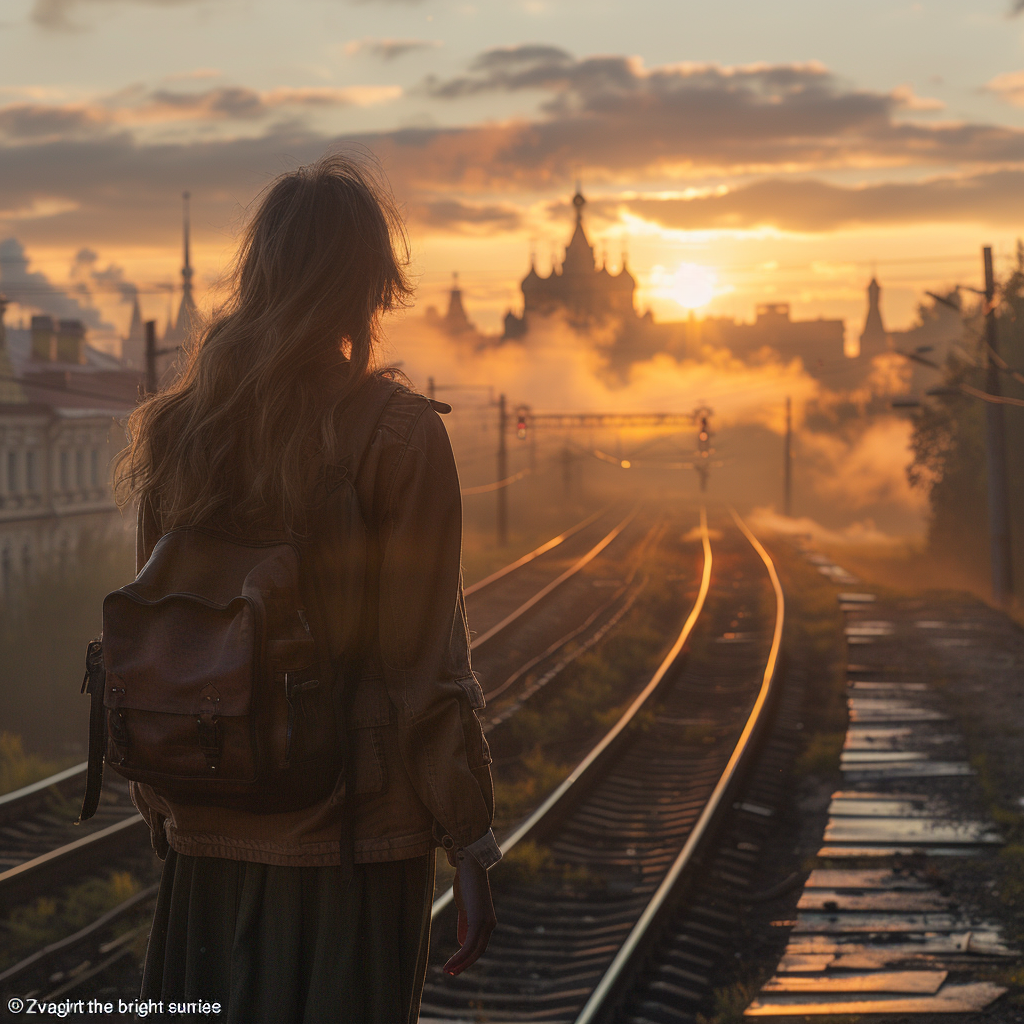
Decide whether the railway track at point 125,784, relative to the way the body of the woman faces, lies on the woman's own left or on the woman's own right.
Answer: on the woman's own left

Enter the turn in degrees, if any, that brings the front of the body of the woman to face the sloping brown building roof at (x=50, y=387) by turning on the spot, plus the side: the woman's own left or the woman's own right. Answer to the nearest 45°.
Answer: approximately 45° to the woman's own left

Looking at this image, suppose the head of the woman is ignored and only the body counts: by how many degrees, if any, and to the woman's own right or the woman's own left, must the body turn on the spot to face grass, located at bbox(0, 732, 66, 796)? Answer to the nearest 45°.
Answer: approximately 45° to the woman's own left

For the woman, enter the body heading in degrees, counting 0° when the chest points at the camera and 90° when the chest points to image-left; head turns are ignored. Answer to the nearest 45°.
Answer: approximately 225°

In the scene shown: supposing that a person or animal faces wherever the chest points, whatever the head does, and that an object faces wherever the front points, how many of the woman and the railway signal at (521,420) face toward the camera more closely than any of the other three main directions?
1

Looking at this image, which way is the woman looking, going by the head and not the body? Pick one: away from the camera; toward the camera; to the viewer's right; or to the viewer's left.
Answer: away from the camera

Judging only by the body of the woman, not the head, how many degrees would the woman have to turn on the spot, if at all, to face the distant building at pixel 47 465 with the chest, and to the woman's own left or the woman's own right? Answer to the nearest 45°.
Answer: approximately 45° to the woman's own left

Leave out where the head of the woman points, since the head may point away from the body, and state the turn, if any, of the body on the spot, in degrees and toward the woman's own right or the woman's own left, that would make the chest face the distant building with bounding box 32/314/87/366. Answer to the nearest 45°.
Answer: approximately 45° to the woman's own left

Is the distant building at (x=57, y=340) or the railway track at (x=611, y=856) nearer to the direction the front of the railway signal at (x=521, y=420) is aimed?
the railway track

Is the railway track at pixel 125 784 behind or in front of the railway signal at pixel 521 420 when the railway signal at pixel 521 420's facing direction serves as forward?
in front

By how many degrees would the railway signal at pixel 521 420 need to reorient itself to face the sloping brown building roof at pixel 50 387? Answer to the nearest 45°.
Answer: approximately 45° to its right

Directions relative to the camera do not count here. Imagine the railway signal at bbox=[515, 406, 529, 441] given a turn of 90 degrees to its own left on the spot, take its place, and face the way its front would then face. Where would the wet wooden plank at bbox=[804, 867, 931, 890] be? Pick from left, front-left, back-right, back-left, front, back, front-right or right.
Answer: right

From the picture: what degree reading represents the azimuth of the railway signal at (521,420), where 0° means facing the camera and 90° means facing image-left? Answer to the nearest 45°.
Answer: approximately 0°
